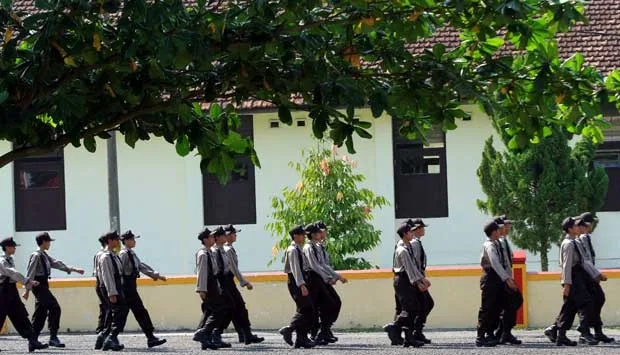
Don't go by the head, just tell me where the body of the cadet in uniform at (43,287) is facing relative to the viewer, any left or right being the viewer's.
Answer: facing to the right of the viewer

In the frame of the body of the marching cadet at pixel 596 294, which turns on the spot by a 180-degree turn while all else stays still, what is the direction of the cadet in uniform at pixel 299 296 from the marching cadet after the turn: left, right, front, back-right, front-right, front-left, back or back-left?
front

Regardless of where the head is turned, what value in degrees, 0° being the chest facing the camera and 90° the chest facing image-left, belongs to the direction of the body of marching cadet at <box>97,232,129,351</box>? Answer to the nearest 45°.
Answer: approximately 270°

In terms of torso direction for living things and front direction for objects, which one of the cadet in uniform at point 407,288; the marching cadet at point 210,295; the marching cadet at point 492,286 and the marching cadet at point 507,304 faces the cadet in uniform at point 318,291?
the marching cadet at point 210,295

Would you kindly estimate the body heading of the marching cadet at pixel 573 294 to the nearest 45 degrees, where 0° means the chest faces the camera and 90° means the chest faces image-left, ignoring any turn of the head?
approximately 270°

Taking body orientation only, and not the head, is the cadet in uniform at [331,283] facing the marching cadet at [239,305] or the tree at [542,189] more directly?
the tree

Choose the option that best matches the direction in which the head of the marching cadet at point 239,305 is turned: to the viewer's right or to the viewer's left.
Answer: to the viewer's right

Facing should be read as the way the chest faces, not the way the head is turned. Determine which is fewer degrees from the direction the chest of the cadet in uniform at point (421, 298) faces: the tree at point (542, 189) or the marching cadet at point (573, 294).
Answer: the marching cadet

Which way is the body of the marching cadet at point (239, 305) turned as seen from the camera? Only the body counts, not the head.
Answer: to the viewer's right

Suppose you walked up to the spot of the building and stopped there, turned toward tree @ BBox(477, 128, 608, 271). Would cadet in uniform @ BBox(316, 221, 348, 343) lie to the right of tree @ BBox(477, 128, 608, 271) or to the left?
right

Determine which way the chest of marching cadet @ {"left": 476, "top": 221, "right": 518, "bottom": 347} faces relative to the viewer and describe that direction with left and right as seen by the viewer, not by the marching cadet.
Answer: facing to the right of the viewer

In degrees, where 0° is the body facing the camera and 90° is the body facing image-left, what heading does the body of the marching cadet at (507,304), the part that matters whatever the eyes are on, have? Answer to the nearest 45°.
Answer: approximately 270°
